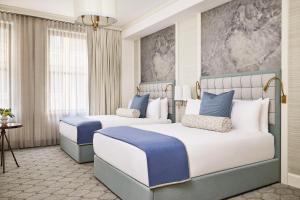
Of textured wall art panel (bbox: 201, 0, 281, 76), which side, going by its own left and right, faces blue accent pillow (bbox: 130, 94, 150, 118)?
right

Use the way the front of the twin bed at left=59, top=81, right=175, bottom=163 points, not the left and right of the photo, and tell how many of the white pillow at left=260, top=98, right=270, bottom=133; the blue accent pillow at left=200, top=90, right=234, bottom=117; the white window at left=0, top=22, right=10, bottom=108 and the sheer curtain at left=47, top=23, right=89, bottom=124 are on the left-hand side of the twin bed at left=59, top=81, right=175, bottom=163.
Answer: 2

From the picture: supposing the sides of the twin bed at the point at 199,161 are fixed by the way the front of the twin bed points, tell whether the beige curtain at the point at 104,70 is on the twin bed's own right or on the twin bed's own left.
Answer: on the twin bed's own right

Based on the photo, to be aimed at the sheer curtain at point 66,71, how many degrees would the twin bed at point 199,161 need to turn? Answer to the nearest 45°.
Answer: approximately 90° to its right

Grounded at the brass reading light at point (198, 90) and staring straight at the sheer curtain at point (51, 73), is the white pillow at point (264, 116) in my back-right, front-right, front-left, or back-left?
back-left

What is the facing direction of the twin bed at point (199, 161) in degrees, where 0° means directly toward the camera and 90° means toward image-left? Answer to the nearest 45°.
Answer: approximately 45°

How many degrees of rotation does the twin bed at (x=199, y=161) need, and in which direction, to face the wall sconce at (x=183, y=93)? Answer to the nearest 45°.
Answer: approximately 135° to its right

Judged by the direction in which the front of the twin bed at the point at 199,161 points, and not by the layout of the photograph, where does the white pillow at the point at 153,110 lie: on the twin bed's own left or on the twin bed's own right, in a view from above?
on the twin bed's own right

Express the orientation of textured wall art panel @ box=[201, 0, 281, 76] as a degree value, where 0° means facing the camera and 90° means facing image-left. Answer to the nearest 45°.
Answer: approximately 45°

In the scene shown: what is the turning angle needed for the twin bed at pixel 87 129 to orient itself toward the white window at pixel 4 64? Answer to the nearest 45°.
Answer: approximately 90° to its right

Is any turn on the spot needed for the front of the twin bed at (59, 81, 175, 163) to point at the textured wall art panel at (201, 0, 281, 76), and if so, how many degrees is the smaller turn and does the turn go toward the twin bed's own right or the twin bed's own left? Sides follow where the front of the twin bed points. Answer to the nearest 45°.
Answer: approximately 135° to the twin bed's own left
